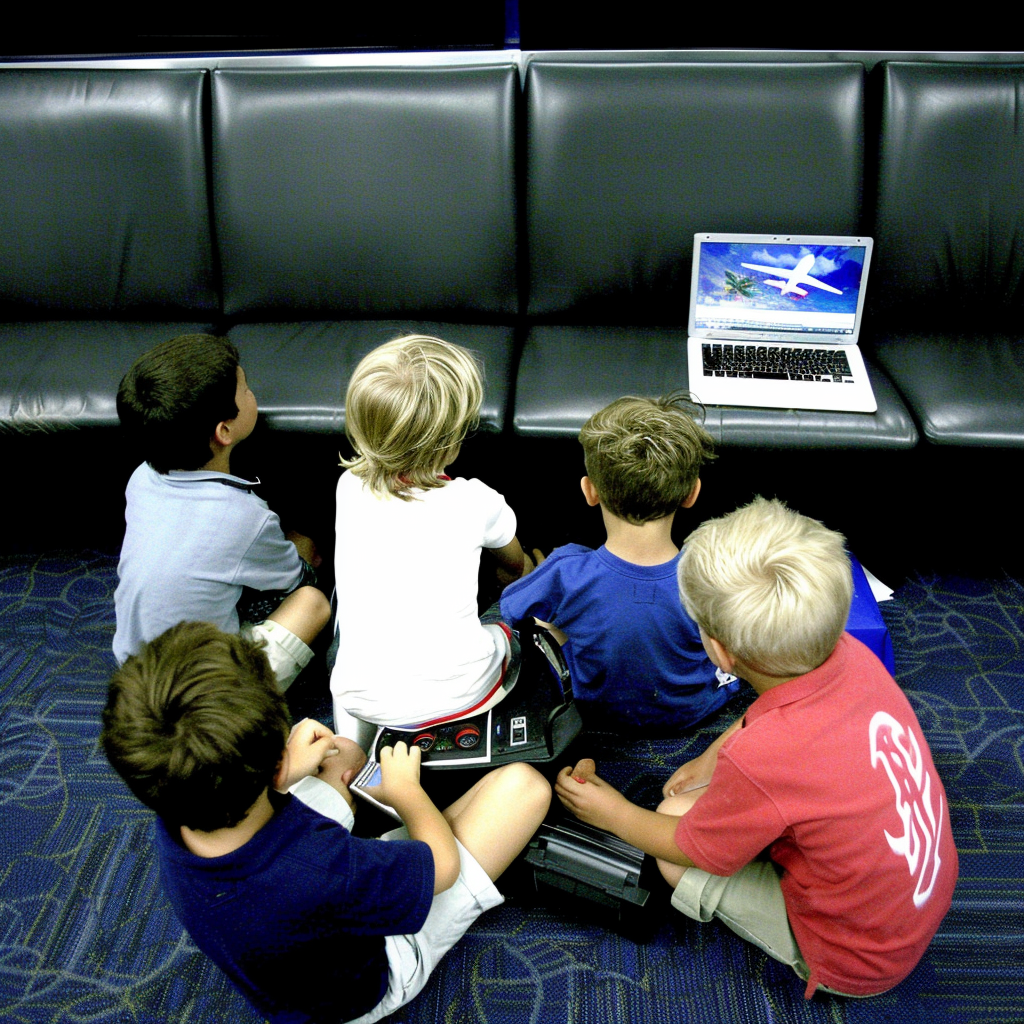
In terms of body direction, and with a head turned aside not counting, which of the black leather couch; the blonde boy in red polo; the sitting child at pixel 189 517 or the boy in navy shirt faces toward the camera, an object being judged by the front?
the black leather couch

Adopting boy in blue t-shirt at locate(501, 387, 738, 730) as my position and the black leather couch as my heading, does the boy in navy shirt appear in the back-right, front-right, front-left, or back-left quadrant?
back-left

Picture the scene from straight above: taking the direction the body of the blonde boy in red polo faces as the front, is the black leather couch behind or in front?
in front

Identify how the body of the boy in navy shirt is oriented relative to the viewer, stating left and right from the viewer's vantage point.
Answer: facing away from the viewer and to the right of the viewer

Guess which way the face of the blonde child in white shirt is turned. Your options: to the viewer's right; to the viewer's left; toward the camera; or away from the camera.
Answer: away from the camera

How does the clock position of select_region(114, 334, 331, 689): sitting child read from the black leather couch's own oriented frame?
The sitting child is roughly at 1 o'clock from the black leather couch.

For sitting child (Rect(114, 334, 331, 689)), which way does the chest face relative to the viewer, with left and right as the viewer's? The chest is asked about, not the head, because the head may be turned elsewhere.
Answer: facing away from the viewer and to the right of the viewer

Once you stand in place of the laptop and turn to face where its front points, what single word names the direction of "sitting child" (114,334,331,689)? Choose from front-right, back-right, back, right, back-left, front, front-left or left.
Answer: front-right

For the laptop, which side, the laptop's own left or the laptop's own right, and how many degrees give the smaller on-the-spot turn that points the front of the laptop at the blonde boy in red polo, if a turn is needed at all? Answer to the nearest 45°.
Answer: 0° — it already faces them

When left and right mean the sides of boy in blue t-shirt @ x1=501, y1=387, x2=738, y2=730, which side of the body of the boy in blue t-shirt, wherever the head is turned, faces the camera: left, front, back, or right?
back

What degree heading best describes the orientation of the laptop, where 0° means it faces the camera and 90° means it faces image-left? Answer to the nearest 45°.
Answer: approximately 0°

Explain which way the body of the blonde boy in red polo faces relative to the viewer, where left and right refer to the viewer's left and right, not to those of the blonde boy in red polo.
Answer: facing away from the viewer and to the left of the viewer

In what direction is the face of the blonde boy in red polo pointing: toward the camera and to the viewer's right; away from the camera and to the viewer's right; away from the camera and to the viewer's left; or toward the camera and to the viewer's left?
away from the camera and to the viewer's left

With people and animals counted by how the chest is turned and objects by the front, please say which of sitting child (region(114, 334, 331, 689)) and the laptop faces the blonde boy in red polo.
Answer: the laptop

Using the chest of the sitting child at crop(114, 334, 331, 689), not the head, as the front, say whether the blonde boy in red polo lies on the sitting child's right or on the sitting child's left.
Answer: on the sitting child's right

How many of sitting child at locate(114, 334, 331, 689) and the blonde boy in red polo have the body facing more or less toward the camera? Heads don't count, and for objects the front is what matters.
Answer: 0
